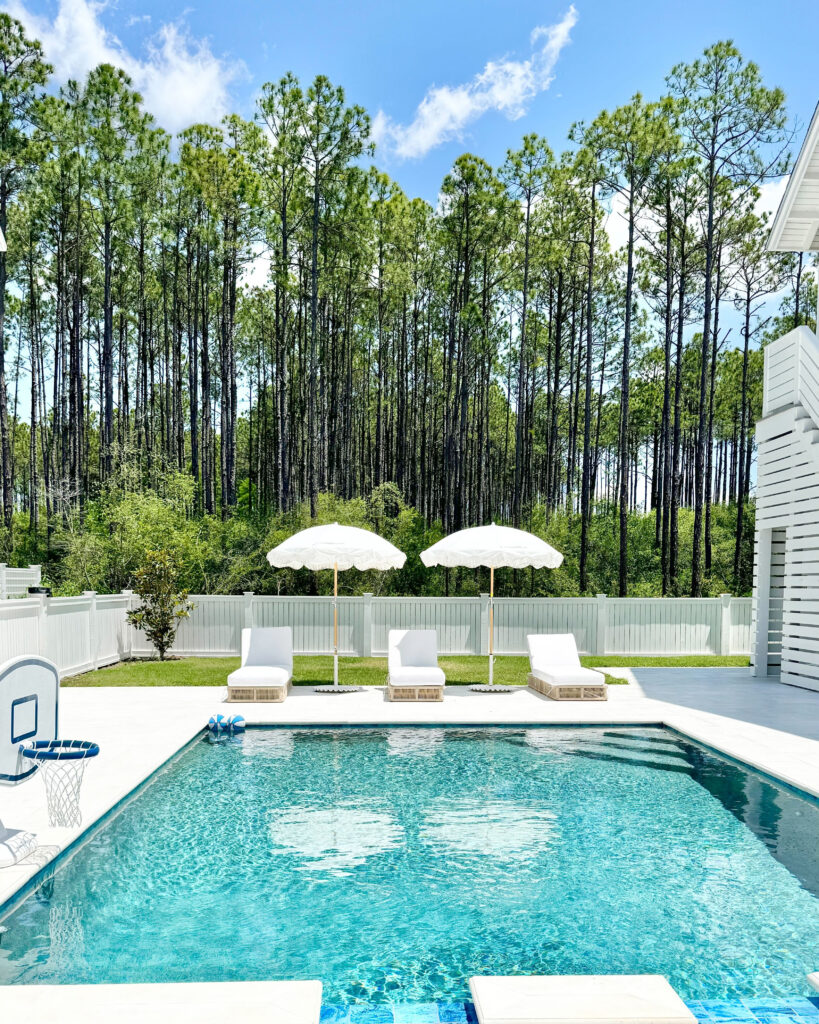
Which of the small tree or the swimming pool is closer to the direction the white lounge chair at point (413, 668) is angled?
the swimming pool

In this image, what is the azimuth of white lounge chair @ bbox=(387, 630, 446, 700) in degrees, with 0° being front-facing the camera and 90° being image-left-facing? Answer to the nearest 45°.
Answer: approximately 0°

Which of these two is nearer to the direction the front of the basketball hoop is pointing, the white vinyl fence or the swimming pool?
the swimming pool

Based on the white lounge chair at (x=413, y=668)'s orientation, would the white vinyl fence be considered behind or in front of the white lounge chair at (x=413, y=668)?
behind

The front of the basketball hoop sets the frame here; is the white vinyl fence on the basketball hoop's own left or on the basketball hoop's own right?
on the basketball hoop's own left

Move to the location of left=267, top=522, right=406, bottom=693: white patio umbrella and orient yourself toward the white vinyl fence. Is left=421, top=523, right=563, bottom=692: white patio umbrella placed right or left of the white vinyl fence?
right

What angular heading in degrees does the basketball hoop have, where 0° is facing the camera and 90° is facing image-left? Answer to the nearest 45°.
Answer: approximately 315°

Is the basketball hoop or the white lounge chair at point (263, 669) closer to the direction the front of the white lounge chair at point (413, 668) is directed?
the basketball hoop

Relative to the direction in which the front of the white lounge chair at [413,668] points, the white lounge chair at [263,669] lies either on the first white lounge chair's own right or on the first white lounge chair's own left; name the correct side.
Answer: on the first white lounge chair's own right

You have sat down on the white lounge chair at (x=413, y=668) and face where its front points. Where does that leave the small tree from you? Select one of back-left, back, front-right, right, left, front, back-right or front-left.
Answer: back-right
